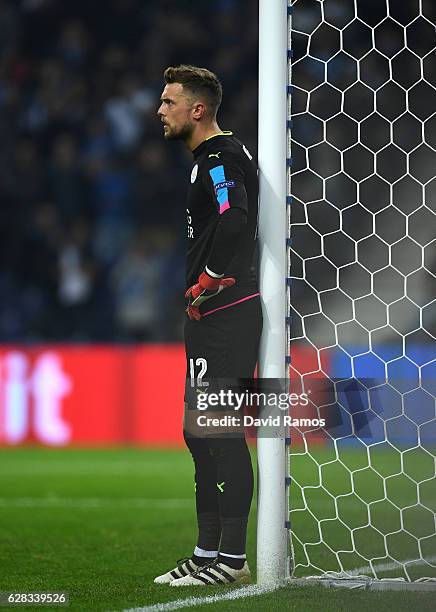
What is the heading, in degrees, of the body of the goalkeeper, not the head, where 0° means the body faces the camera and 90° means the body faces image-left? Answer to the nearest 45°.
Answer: approximately 90°

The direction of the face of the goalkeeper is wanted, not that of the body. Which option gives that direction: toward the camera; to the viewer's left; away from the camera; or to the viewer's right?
to the viewer's left
